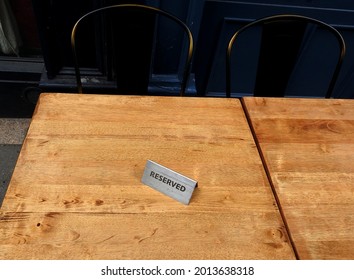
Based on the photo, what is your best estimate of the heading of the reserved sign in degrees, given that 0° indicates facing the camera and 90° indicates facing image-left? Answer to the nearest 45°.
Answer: approximately 45°
